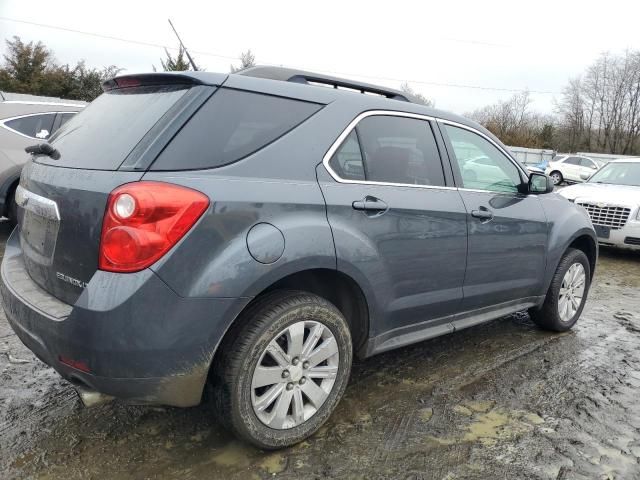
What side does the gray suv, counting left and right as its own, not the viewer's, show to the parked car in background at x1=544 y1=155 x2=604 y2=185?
front

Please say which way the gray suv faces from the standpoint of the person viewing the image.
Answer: facing away from the viewer and to the right of the viewer

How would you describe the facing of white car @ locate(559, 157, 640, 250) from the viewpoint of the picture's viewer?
facing the viewer and to the left of the viewer

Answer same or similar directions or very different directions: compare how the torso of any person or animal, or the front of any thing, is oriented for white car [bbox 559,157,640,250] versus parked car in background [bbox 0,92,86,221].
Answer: very different directions

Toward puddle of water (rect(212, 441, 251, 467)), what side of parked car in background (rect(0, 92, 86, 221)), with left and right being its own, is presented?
right

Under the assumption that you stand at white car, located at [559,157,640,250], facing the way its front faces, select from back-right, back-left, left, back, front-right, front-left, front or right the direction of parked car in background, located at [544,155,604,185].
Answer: back-right

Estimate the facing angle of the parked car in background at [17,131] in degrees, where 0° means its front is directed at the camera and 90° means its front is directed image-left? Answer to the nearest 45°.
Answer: approximately 270°

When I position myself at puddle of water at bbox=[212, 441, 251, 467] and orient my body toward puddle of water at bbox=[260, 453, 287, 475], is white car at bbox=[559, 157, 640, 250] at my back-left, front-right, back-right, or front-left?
front-left

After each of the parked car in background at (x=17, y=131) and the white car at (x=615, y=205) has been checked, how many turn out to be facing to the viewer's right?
1

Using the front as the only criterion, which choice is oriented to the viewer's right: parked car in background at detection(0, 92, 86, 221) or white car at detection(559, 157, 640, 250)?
the parked car in background
